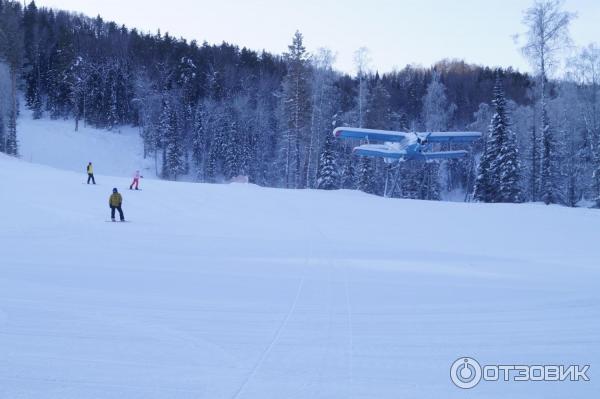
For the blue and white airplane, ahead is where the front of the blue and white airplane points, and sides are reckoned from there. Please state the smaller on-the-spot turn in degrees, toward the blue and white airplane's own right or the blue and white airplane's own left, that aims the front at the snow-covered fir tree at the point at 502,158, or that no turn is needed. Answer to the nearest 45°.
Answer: approximately 90° to the blue and white airplane's own left

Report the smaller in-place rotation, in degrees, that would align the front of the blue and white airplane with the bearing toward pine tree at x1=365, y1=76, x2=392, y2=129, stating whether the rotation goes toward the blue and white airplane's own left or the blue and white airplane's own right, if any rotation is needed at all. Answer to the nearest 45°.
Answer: approximately 135° to the blue and white airplane's own left

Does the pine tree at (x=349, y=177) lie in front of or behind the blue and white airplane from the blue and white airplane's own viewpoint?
behind

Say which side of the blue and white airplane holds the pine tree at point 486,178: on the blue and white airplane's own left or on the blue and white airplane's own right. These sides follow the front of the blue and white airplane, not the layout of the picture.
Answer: on the blue and white airplane's own left

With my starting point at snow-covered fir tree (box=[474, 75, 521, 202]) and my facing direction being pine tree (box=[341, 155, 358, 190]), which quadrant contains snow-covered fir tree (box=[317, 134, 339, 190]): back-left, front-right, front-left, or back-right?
front-left

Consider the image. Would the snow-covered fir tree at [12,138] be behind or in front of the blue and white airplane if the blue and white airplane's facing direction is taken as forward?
behind

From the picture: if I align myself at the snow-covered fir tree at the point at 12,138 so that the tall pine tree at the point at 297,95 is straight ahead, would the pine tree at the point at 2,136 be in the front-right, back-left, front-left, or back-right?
back-left

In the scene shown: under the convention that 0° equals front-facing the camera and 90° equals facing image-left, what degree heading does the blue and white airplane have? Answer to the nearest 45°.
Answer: approximately 315°

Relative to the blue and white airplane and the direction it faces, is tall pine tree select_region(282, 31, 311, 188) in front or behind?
behind

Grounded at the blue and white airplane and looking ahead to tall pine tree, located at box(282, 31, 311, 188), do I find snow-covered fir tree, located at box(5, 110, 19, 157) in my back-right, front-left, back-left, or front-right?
front-left
